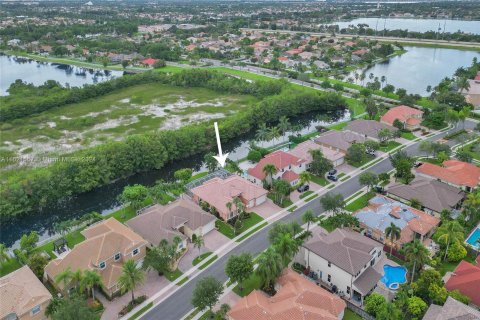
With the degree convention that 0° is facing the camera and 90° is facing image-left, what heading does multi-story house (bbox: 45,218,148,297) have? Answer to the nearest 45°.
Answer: approximately 315°

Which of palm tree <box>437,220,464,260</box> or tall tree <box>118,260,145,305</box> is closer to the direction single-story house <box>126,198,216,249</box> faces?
the palm tree

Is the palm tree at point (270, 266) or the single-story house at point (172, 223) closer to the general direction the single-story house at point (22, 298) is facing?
the palm tree

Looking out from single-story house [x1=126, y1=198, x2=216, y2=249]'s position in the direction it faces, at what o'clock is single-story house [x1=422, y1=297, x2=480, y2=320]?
single-story house [x1=422, y1=297, x2=480, y2=320] is roughly at 12 o'clock from single-story house [x1=126, y1=198, x2=216, y2=249].

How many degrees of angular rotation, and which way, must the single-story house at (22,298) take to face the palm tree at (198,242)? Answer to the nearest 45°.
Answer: approximately 45° to its left

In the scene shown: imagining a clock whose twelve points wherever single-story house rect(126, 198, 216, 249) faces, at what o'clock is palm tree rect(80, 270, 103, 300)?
The palm tree is roughly at 3 o'clock from the single-story house.

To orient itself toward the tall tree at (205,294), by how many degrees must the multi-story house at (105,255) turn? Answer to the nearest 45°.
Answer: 0° — it already faces it
